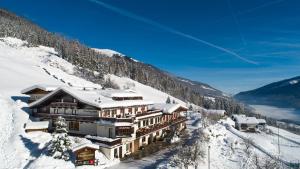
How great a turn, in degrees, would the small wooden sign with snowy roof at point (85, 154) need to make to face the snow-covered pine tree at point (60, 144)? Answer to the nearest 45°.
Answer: approximately 90° to its right

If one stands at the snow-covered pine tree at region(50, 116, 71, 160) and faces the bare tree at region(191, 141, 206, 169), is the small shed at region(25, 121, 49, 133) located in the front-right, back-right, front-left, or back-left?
back-left

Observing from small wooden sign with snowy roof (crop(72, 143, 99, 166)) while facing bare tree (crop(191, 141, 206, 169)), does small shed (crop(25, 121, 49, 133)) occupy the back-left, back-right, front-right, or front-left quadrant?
back-left

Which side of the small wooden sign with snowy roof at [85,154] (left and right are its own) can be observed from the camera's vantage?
front

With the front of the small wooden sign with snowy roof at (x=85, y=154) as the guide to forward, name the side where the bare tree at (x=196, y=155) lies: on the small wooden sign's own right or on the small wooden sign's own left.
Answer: on the small wooden sign's own left

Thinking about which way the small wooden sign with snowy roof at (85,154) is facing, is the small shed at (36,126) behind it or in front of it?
behind

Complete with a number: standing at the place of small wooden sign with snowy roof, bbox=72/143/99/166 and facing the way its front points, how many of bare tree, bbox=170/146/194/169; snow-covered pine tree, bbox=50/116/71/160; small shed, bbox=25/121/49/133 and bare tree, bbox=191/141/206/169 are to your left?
2

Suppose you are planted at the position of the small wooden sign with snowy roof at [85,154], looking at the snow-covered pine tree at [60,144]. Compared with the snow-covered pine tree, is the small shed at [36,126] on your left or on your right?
right

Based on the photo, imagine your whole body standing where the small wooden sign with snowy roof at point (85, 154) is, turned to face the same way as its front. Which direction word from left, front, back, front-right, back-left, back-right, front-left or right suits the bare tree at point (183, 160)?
left

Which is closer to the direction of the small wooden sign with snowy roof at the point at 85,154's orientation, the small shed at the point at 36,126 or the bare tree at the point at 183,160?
the bare tree
